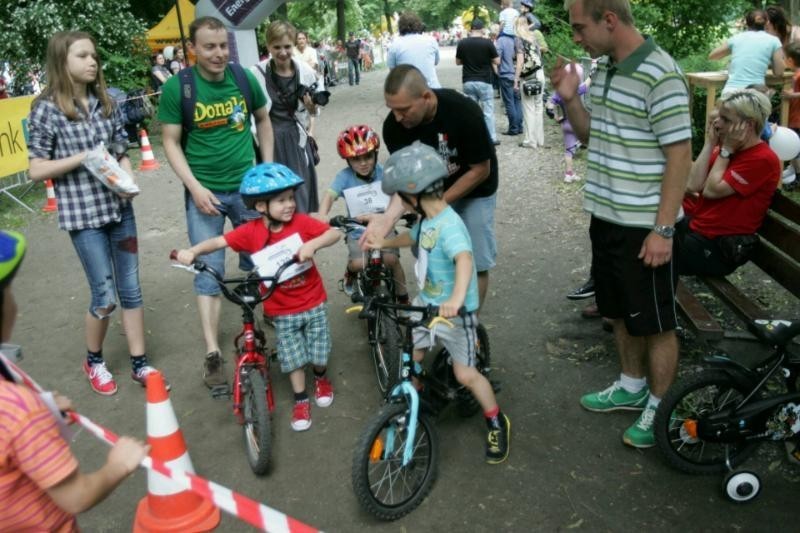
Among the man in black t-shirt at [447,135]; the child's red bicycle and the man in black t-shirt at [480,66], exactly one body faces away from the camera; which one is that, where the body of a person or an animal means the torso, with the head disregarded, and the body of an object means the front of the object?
the man in black t-shirt at [480,66]

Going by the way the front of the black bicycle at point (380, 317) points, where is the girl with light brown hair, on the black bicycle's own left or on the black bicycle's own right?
on the black bicycle's own right

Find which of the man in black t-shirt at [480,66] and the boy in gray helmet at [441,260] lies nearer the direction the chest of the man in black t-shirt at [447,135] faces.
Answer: the boy in gray helmet

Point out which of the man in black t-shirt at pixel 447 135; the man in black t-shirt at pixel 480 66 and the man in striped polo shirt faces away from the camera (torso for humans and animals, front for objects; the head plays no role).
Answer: the man in black t-shirt at pixel 480 66

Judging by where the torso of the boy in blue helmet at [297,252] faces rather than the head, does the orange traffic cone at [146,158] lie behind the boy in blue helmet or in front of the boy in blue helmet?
behind

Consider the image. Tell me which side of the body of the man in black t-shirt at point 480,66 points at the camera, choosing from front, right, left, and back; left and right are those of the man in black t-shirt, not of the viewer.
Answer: back
